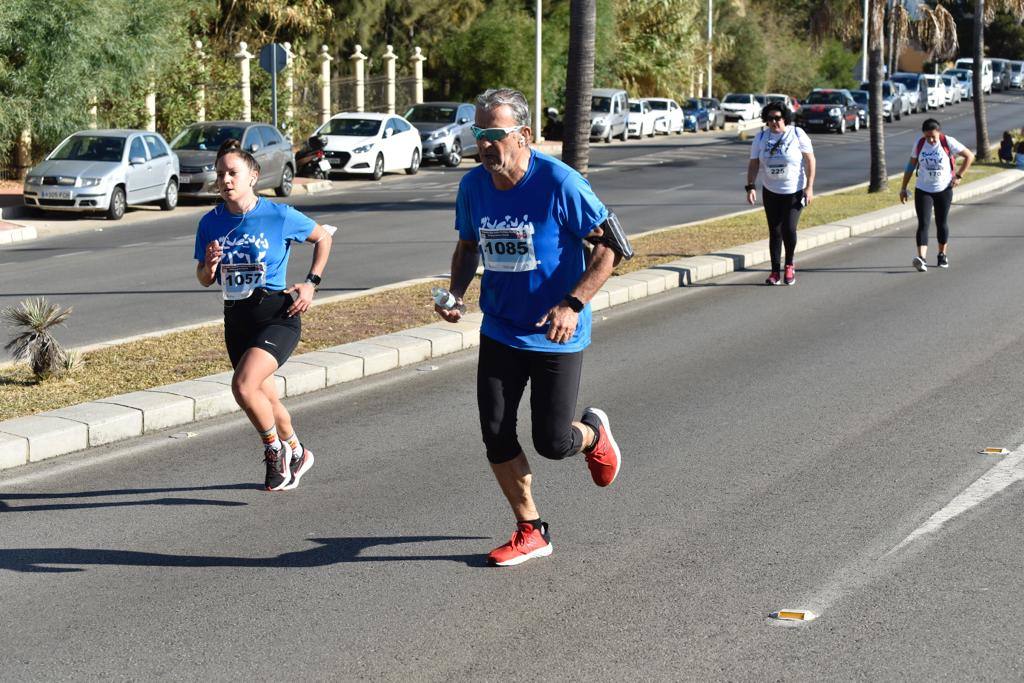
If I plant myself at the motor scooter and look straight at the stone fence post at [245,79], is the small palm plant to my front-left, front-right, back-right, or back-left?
back-left

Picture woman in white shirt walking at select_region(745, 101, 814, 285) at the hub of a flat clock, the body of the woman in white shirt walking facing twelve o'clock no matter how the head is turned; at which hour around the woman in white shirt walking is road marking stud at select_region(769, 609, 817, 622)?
The road marking stud is roughly at 12 o'clock from the woman in white shirt walking.

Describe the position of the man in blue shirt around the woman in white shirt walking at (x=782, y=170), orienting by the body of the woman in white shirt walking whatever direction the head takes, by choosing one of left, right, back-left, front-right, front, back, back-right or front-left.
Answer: front

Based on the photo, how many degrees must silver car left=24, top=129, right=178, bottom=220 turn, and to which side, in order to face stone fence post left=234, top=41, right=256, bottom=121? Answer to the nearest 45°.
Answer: approximately 135° to its right

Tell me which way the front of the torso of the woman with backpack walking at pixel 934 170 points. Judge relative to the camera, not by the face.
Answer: toward the camera

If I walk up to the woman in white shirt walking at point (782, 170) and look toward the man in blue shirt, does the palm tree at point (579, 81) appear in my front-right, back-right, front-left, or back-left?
back-right

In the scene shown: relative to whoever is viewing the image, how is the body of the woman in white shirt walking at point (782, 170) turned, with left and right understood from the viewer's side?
facing the viewer

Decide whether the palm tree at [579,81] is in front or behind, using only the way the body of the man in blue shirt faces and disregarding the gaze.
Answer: behind

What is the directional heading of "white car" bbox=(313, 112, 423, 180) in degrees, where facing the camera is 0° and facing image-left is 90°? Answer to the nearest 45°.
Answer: approximately 45°

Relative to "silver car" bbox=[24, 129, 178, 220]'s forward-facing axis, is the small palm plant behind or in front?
in front

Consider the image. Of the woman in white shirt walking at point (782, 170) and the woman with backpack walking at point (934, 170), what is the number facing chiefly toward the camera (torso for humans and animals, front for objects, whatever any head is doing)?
2

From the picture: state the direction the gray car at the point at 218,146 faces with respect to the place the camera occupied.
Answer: facing the viewer and to the left of the viewer
